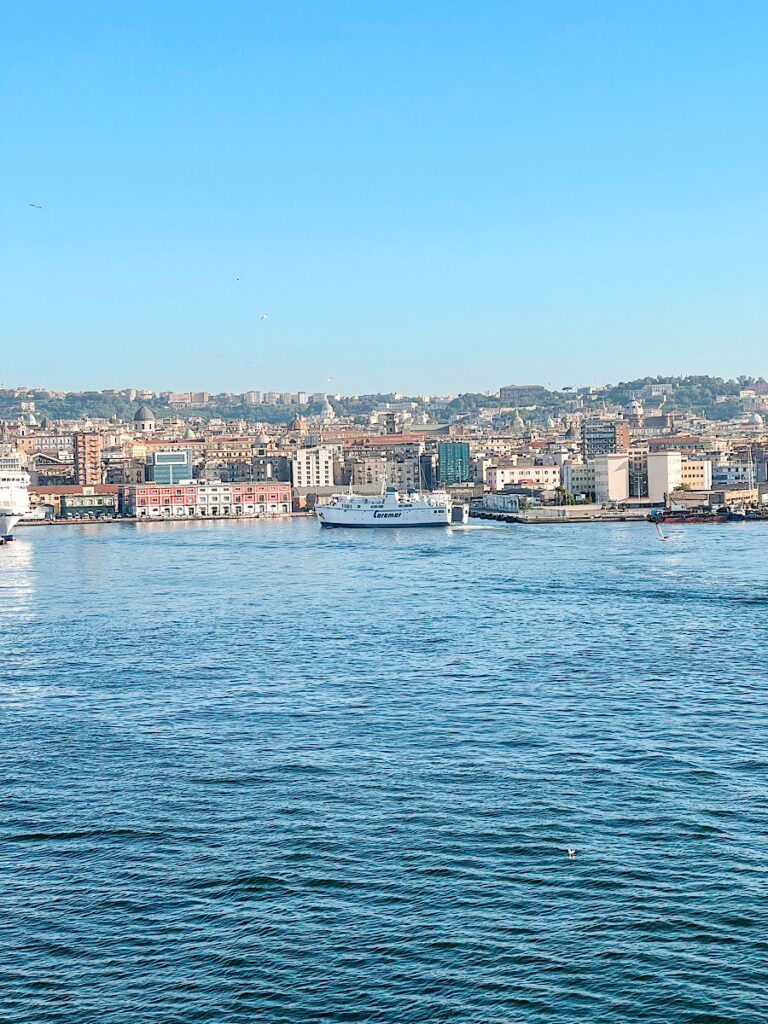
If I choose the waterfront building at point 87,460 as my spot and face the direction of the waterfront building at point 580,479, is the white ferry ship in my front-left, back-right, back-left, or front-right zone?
front-right

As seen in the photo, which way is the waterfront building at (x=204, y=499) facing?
toward the camera

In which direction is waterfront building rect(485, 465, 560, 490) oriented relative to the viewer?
toward the camera

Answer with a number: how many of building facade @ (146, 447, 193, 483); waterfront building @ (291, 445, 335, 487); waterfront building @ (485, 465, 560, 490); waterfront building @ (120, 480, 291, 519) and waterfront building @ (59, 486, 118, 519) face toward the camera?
5

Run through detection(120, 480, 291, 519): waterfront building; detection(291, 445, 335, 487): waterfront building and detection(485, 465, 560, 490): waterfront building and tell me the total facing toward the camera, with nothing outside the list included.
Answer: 3

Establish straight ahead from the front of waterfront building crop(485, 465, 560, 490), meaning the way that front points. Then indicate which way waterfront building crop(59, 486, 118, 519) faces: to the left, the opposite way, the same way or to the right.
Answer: the same way

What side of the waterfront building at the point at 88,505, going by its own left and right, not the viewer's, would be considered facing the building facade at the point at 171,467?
left

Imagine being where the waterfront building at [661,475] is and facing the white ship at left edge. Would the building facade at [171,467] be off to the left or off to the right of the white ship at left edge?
right

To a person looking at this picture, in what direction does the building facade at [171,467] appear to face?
facing the viewer

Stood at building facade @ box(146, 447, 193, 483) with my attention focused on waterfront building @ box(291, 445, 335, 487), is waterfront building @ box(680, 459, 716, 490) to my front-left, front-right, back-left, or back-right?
front-right

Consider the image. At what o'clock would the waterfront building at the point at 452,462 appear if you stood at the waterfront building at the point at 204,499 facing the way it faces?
the waterfront building at the point at 452,462 is roughly at 8 o'clock from the waterfront building at the point at 204,499.

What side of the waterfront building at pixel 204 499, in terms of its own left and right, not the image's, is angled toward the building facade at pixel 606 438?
left

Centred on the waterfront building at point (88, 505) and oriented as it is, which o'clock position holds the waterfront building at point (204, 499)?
the waterfront building at point (204, 499) is roughly at 9 o'clock from the waterfront building at point (88, 505).

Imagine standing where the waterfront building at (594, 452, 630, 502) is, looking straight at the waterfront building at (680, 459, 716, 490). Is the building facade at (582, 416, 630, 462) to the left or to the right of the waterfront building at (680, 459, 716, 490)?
left

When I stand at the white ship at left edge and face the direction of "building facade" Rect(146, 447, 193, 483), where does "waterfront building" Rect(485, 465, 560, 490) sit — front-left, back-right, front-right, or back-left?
front-right

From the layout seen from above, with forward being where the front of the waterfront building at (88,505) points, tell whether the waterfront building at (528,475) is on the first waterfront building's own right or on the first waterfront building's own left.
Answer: on the first waterfront building's own left

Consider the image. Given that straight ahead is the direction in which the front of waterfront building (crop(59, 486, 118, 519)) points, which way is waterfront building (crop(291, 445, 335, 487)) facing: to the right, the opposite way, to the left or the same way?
the same way

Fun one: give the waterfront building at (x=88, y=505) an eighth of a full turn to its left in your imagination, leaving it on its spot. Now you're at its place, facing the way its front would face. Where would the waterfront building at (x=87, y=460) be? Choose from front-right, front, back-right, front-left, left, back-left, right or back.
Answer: back-left

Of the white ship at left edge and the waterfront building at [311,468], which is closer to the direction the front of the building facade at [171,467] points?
the white ship at left edge
